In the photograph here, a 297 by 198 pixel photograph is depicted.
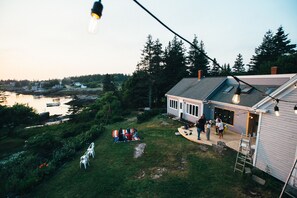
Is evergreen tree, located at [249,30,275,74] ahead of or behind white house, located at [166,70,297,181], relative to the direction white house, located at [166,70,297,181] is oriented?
behind

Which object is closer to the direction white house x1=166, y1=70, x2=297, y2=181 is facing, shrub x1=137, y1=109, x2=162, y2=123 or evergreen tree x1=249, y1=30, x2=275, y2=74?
the shrub

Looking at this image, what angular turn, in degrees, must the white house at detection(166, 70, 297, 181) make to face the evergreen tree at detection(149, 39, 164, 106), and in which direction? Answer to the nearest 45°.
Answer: approximately 90° to its right

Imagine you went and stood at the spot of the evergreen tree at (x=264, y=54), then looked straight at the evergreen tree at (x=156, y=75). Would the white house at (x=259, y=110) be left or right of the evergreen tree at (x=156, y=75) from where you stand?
left

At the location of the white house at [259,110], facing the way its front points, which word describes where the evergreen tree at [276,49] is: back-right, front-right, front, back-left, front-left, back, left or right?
back-right

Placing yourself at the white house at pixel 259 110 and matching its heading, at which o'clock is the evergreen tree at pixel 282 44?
The evergreen tree is roughly at 5 o'clock from the white house.

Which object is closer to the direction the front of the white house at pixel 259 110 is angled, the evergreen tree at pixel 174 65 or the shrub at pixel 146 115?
the shrub

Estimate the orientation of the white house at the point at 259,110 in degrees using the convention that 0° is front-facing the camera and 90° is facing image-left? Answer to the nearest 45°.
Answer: approximately 45°

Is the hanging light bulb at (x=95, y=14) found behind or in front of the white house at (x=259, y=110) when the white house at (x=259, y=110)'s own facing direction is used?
in front

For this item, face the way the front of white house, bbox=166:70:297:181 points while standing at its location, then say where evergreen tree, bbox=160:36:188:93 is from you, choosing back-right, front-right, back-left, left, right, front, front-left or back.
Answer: right

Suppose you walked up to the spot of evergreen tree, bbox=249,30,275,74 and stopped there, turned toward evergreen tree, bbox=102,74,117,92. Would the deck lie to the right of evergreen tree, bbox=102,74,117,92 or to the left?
left

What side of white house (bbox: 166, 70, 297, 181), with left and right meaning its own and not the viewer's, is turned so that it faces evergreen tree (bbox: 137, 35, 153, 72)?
right
